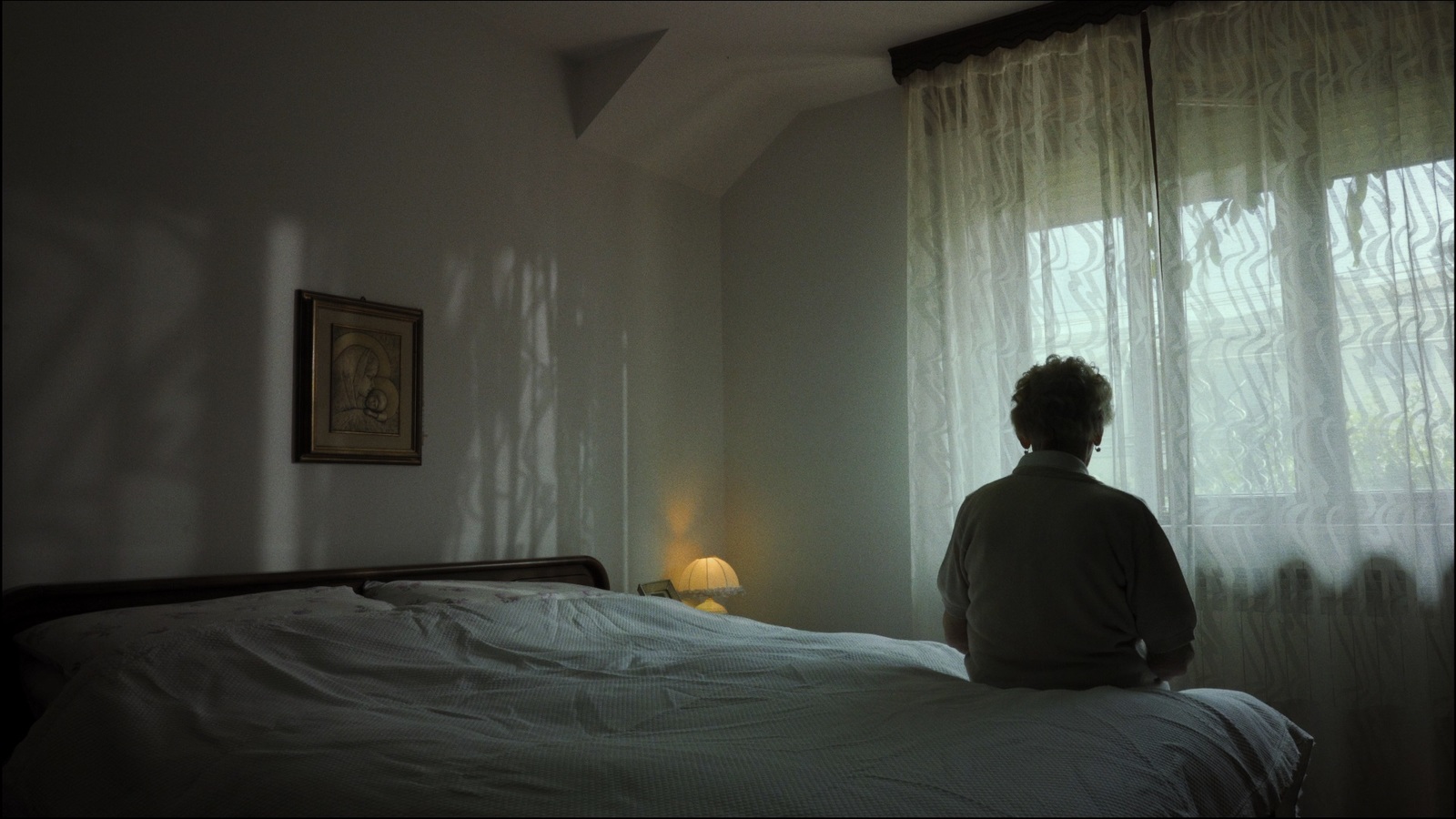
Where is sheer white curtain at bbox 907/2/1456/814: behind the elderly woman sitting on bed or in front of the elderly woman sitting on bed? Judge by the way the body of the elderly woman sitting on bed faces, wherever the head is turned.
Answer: in front

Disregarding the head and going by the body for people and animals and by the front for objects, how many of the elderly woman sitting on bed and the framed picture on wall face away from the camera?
1

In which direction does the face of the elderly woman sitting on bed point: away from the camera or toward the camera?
away from the camera

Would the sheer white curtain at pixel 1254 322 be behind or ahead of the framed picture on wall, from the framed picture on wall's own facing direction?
ahead

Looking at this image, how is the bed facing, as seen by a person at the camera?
facing the viewer and to the right of the viewer

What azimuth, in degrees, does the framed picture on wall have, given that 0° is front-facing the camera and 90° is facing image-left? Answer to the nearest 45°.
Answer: approximately 315°

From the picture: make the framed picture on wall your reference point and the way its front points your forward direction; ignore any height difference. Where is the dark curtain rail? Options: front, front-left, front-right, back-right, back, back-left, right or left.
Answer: front-left

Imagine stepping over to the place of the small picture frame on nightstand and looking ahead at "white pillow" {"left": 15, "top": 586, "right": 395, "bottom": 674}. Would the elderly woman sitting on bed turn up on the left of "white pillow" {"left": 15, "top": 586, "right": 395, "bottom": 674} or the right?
left

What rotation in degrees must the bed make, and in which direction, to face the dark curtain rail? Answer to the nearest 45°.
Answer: approximately 90° to its left

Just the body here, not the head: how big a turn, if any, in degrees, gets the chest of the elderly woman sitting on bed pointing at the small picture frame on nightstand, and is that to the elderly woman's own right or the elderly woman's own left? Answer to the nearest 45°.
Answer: approximately 45° to the elderly woman's own left

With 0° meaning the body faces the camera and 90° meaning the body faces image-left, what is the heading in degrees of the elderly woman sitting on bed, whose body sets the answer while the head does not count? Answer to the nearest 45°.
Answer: approximately 180°

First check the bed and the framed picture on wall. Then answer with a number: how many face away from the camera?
0

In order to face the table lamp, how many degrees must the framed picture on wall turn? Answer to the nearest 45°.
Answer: approximately 90° to its left
